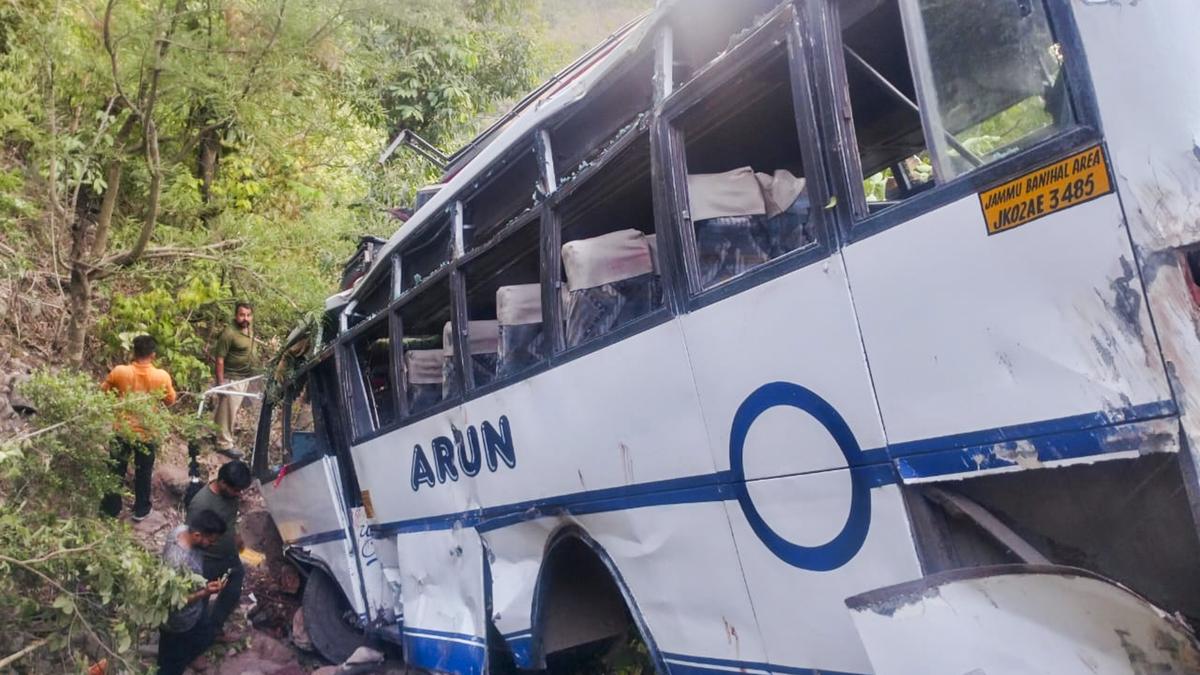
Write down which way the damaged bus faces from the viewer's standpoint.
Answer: facing away from the viewer and to the left of the viewer

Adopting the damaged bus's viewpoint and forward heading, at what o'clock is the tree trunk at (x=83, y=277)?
The tree trunk is roughly at 12 o'clock from the damaged bus.

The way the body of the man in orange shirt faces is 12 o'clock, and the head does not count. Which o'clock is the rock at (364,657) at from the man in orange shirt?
The rock is roughly at 5 o'clock from the man in orange shirt.

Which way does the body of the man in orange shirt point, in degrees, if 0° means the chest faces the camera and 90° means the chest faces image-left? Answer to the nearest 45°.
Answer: approximately 180°

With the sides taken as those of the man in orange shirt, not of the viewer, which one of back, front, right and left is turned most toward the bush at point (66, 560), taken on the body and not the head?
back
